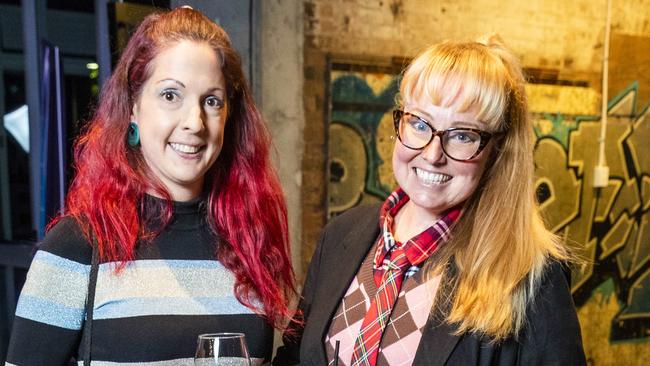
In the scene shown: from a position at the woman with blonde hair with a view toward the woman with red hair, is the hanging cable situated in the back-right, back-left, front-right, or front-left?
back-right

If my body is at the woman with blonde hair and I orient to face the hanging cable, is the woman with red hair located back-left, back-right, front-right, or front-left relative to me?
back-left

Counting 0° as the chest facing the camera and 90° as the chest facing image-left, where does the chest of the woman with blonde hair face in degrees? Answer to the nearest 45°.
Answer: approximately 45°

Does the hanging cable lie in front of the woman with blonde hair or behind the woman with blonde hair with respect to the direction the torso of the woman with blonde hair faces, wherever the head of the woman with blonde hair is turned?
behind

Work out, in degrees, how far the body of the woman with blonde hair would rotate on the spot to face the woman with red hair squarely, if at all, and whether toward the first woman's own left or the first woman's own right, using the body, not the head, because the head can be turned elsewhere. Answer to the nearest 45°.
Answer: approximately 45° to the first woman's own right

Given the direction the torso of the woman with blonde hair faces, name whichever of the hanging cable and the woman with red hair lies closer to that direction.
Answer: the woman with red hair
